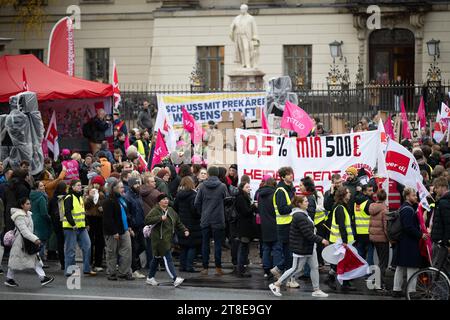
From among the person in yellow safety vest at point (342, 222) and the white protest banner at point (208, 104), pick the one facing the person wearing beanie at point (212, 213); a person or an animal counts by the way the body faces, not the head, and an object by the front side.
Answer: the white protest banner

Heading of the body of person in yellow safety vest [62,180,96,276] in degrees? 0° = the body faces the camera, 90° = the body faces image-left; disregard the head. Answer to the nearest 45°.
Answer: approximately 315°

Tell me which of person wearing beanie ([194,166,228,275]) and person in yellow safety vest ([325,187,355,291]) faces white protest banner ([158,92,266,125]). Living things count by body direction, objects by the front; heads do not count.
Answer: the person wearing beanie
